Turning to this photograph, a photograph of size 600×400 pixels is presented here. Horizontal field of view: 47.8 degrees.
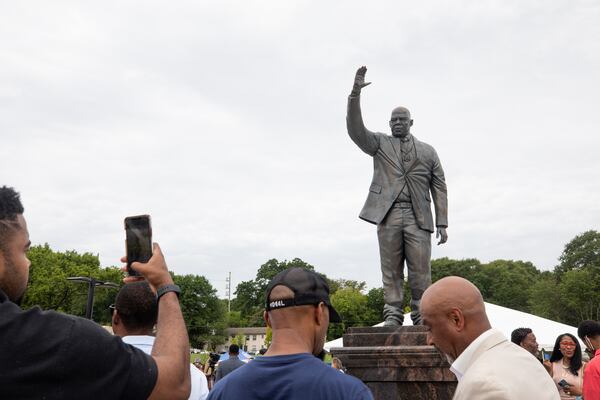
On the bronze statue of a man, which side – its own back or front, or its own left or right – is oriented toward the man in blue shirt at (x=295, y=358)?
front

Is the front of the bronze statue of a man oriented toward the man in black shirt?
yes

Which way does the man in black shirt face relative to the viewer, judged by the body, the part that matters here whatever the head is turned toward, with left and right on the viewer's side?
facing away from the viewer and to the right of the viewer

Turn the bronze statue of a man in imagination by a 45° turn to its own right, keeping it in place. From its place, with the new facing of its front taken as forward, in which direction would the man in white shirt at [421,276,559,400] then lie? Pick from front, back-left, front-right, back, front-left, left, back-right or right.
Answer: front-left

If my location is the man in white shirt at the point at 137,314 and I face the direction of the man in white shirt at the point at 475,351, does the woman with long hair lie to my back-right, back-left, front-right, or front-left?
front-left

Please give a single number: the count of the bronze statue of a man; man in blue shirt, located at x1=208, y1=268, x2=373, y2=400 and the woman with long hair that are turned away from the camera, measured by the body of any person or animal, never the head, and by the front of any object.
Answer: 1

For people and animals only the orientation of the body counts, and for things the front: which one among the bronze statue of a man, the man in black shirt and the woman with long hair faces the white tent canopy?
the man in black shirt

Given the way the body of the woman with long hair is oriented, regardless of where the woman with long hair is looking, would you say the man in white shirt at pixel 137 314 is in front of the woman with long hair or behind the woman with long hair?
in front

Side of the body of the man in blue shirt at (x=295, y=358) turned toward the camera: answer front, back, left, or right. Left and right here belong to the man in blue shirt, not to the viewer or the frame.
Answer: back

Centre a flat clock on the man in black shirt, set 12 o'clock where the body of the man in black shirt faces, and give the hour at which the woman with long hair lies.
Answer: The woman with long hair is roughly at 12 o'clock from the man in black shirt.

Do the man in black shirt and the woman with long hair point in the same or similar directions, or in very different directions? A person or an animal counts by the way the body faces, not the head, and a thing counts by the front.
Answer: very different directions

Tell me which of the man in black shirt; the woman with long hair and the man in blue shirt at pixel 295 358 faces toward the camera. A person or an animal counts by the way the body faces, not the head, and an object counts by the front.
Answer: the woman with long hair

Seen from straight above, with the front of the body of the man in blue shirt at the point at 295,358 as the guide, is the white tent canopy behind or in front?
in front

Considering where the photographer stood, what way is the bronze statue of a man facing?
facing the viewer

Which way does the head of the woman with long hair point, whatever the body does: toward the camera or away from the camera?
toward the camera

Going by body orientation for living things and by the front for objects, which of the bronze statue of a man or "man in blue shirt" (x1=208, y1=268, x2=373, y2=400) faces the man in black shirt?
the bronze statue of a man

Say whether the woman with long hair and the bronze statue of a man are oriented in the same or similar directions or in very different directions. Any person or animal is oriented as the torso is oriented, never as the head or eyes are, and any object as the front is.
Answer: same or similar directions

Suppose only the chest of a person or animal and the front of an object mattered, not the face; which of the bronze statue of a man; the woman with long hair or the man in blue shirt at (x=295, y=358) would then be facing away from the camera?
the man in blue shirt
